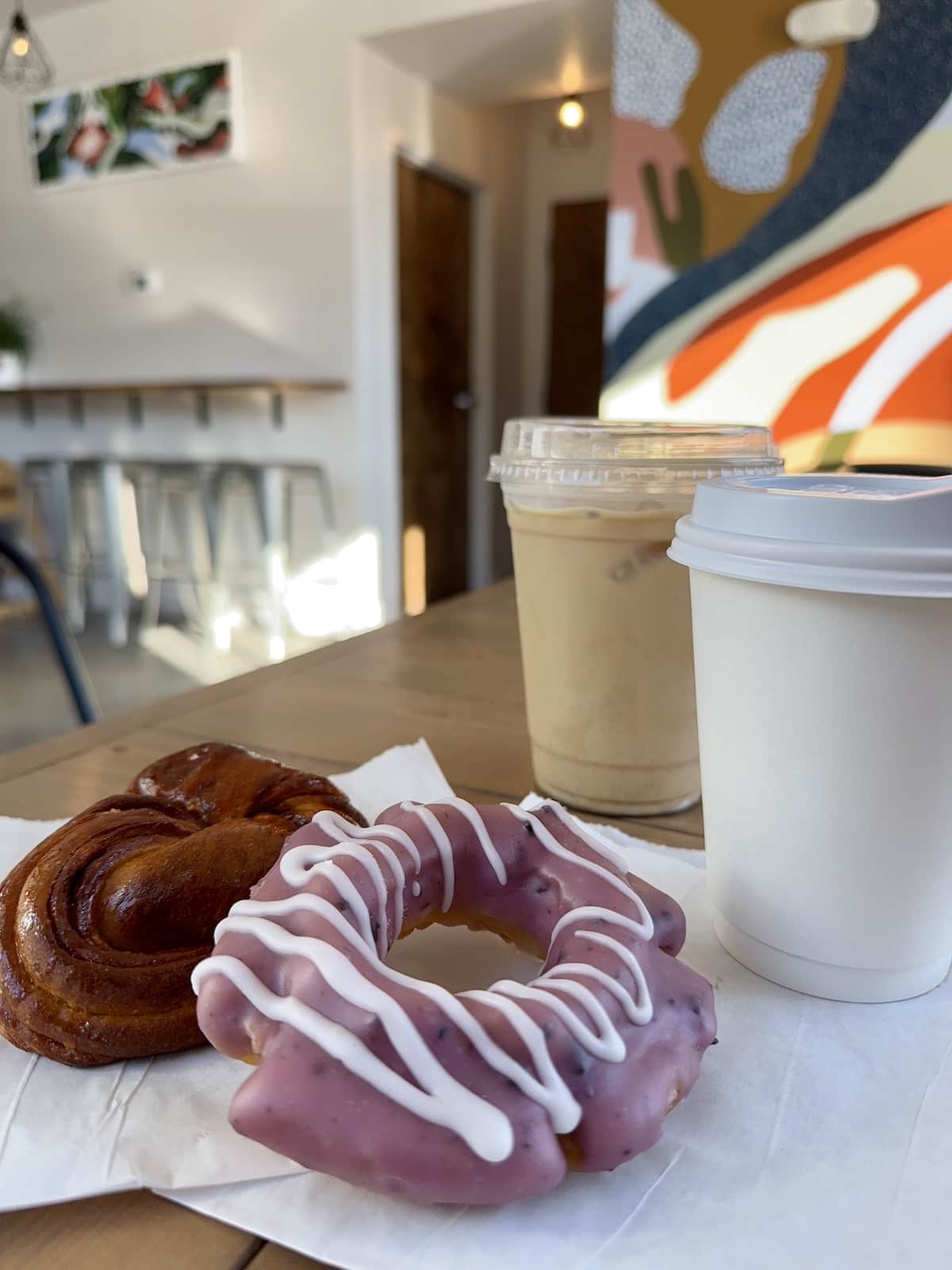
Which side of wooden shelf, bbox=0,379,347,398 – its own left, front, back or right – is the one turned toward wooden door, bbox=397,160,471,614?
left

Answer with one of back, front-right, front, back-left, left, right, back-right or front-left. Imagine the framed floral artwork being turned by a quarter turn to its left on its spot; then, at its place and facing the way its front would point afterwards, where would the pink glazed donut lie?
front-right

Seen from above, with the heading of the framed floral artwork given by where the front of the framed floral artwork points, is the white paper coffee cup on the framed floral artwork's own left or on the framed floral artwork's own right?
on the framed floral artwork's own left

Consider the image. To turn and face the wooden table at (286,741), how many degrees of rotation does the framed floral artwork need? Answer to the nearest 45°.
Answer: approximately 45° to its left

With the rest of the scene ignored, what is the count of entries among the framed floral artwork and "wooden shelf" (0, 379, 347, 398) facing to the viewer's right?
0

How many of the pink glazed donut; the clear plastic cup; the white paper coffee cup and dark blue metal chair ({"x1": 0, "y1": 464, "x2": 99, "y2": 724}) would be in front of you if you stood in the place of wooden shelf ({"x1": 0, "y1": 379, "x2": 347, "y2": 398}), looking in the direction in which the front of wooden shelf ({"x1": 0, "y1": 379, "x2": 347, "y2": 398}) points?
4

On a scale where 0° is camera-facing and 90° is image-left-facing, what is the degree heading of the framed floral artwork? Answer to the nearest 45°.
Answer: approximately 45°

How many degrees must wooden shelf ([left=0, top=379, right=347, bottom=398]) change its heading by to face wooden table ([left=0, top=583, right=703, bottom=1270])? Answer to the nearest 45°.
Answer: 0° — it already faces it

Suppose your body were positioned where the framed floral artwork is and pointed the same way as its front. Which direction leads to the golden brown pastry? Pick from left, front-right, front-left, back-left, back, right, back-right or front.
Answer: front-left

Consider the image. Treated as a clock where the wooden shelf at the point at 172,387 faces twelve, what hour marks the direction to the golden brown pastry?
The golden brown pastry is roughly at 12 o'clock from the wooden shelf.

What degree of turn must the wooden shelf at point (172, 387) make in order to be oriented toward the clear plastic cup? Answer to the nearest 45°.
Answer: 0° — it already faces it

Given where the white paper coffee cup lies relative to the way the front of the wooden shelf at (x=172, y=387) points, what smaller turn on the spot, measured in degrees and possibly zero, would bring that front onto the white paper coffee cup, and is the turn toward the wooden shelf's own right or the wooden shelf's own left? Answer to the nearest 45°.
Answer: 0° — it already faces it
